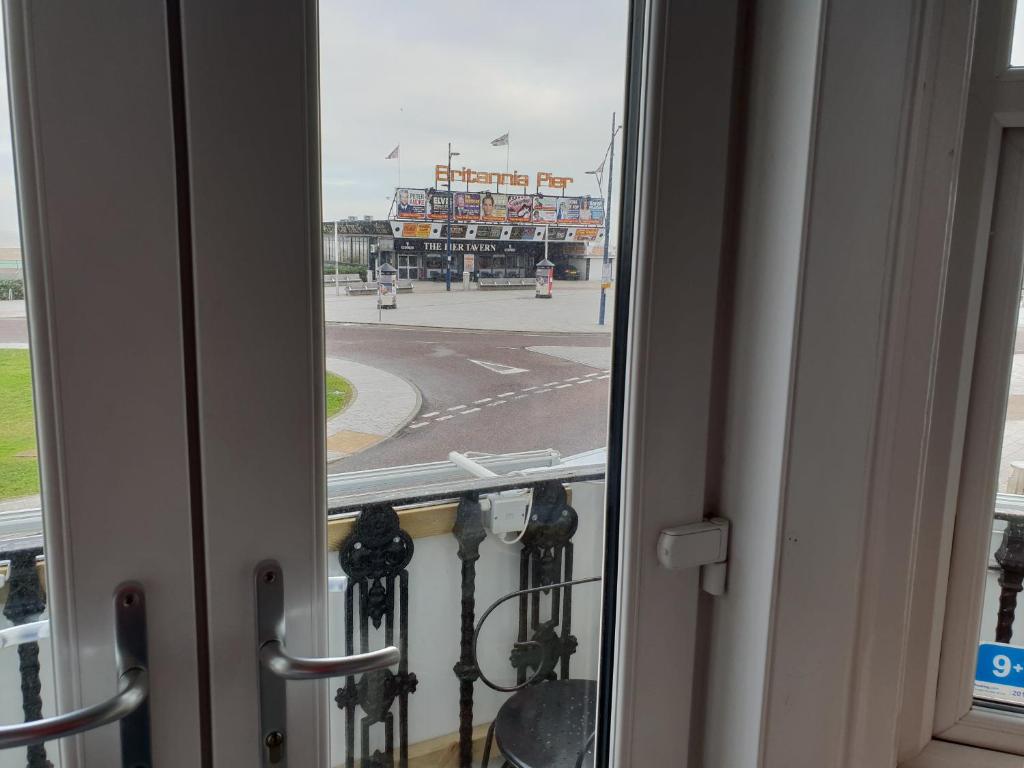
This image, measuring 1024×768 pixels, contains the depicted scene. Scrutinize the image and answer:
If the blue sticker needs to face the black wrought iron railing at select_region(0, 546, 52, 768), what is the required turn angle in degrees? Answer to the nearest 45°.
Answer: approximately 45° to its right

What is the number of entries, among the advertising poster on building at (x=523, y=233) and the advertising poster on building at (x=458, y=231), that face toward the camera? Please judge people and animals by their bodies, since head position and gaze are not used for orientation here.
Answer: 2

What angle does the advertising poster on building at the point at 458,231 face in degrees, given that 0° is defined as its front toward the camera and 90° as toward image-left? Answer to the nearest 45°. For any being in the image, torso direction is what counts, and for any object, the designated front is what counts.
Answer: approximately 0°

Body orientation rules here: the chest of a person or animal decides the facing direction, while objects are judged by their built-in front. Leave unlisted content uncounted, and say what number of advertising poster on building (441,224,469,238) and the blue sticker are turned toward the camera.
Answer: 2

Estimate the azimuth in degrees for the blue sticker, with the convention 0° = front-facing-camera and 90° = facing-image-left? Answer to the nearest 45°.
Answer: approximately 0°
